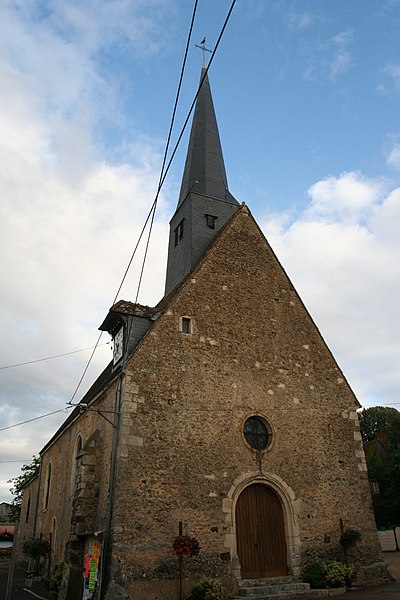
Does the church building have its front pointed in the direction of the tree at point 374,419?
no

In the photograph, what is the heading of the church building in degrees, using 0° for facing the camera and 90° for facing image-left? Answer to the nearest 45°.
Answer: approximately 315°

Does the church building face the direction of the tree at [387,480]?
no
